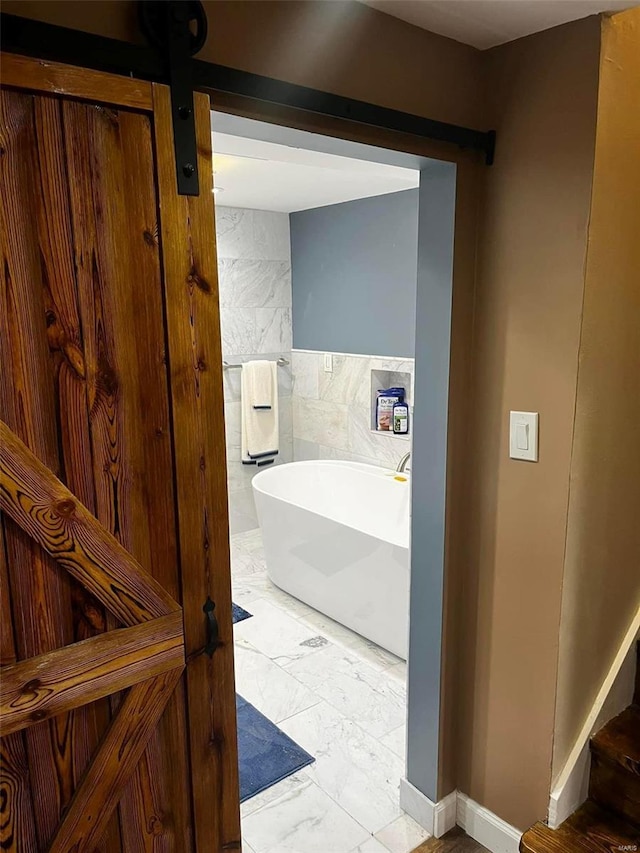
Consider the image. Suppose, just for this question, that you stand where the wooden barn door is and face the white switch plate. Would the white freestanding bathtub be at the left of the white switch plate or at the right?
left

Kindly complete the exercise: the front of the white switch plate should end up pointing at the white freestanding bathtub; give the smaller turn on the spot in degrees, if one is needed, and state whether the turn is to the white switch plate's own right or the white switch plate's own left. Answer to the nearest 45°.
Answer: approximately 90° to the white switch plate's own right

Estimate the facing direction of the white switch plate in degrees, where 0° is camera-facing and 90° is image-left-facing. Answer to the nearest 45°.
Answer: approximately 45°

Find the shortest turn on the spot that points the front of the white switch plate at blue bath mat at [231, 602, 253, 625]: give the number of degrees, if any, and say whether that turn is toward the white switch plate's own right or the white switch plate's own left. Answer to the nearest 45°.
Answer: approximately 90° to the white switch plate's own right

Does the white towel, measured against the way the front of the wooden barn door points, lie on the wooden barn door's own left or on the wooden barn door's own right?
on the wooden barn door's own left

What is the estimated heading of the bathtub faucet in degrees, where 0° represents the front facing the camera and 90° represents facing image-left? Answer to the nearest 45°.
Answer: approximately 45°

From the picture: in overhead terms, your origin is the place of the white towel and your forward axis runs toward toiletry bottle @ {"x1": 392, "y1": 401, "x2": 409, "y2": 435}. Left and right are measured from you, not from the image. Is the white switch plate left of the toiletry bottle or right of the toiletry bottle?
right
